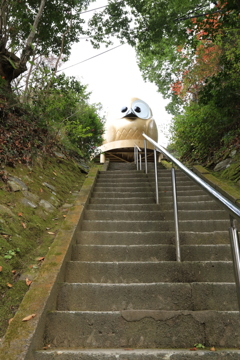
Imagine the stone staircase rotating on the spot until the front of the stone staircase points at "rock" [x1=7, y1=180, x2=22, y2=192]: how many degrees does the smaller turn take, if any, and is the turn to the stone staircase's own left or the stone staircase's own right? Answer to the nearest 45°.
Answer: approximately 135° to the stone staircase's own right

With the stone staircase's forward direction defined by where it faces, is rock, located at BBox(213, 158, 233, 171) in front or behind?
behind

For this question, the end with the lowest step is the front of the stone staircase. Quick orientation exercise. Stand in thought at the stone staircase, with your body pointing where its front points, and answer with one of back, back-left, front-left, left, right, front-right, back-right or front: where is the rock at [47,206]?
back-right

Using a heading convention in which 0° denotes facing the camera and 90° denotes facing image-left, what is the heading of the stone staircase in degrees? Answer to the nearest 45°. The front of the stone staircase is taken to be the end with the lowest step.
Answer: approximately 0°

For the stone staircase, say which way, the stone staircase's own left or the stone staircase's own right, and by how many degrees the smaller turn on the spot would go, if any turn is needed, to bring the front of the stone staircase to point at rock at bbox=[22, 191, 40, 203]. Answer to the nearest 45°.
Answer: approximately 135° to the stone staircase's own right

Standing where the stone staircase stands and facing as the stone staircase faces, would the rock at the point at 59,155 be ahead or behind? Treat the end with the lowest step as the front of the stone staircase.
behind

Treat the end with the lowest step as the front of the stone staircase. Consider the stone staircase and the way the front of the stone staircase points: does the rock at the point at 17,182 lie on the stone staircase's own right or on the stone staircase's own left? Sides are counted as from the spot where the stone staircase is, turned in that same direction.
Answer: on the stone staircase's own right

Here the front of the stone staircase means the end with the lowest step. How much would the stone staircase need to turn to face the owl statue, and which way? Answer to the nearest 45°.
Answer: approximately 180°

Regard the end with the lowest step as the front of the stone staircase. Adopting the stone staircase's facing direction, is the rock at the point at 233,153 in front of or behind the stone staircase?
behind
